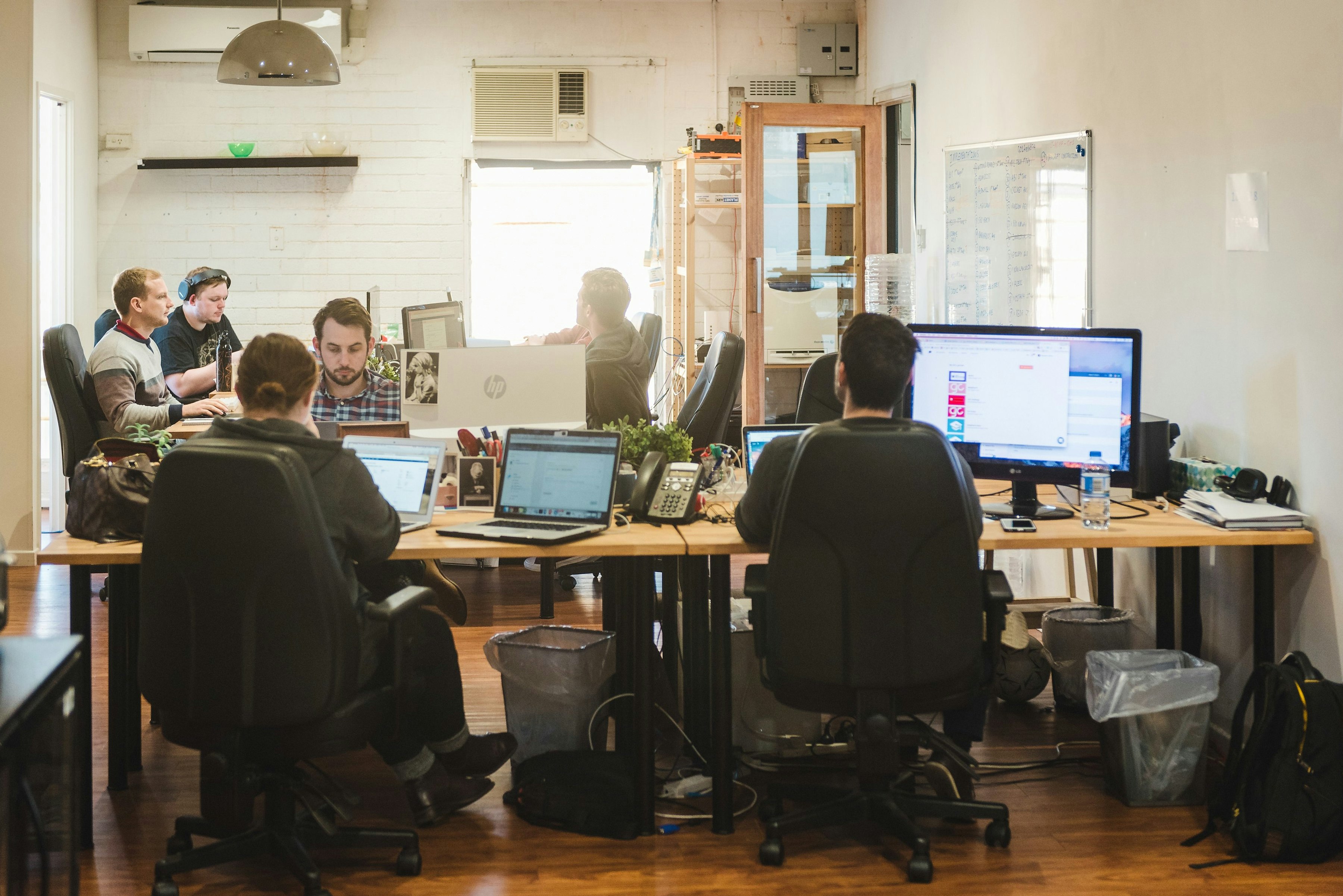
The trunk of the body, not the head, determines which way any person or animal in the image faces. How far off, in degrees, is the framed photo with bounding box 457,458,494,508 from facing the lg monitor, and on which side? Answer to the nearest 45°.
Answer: approximately 90° to its left

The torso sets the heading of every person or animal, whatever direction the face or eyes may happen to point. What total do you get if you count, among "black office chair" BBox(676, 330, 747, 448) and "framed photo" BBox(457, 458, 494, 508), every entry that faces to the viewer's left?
1

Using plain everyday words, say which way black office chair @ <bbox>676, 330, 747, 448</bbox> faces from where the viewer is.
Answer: facing to the left of the viewer

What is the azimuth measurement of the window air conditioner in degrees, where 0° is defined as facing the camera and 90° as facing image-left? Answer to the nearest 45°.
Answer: approximately 0°

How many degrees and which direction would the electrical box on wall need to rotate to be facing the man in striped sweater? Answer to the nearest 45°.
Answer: approximately 45° to its right

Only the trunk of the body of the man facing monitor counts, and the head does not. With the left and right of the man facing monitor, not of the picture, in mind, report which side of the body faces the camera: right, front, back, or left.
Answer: back

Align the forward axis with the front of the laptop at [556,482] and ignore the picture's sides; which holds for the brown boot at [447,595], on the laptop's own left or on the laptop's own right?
on the laptop's own right

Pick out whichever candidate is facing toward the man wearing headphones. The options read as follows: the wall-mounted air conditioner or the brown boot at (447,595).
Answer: the wall-mounted air conditioner
